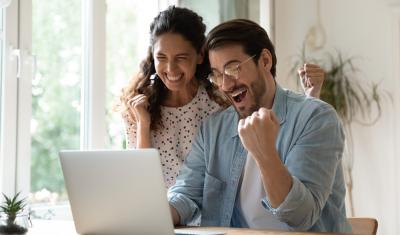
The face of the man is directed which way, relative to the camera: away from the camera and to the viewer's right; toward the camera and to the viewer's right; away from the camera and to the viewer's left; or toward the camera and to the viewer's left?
toward the camera and to the viewer's left

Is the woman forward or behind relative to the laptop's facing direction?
forward

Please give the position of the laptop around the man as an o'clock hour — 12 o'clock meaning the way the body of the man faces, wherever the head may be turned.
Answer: The laptop is roughly at 12 o'clock from the man.

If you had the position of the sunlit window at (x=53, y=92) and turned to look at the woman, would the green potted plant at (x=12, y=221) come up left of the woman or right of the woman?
right

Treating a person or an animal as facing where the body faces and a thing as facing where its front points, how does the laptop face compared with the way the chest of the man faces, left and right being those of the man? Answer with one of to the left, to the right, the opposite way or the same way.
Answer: the opposite way

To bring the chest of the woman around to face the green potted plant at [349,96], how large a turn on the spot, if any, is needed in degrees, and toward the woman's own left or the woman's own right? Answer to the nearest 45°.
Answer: approximately 135° to the woman's own left

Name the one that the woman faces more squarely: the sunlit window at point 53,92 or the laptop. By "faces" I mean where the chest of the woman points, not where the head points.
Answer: the laptop

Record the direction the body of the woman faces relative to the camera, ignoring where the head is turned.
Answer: toward the camera

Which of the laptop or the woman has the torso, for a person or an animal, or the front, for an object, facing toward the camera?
the woman

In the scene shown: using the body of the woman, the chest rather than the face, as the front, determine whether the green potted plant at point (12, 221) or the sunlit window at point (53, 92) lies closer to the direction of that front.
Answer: the green potted plant

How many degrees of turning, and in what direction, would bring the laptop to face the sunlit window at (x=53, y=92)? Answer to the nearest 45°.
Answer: approximately 45° to its left

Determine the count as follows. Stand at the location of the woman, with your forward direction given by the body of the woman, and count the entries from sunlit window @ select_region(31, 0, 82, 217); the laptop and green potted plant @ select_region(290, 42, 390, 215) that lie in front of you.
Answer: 1

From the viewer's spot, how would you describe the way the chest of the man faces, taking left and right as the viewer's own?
facing the viewer and to the left of the viewer

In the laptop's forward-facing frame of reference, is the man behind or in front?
in front

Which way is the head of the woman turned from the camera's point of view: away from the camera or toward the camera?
toward the camera

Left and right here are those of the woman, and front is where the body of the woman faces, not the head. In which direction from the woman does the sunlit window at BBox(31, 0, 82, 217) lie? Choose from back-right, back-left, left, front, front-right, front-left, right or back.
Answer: back-right

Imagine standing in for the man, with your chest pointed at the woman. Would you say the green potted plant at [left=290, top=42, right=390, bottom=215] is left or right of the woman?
right

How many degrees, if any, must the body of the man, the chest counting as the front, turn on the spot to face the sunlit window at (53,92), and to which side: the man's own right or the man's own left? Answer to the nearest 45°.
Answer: approximately 90° to the man's own right

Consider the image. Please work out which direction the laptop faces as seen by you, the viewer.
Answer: facing away from the viewer and to the right of the viewer
